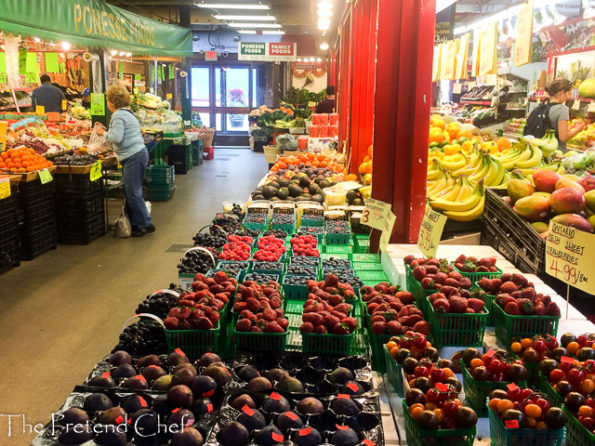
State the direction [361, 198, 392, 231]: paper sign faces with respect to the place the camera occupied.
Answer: facing the viewer

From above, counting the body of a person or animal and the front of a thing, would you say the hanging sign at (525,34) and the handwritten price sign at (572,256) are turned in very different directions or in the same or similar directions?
same or similar directions

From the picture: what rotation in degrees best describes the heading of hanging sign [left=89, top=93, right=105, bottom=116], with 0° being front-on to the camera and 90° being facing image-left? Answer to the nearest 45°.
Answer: approximately 0°

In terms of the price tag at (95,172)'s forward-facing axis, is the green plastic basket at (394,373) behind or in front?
in front

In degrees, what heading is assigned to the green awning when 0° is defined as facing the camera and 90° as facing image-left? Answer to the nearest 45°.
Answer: approximately 315°

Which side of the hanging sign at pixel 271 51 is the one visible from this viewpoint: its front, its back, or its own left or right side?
front

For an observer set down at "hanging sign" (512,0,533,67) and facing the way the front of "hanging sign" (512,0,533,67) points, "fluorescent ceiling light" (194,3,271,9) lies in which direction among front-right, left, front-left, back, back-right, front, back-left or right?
right

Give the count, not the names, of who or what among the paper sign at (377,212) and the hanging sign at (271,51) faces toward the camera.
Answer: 2

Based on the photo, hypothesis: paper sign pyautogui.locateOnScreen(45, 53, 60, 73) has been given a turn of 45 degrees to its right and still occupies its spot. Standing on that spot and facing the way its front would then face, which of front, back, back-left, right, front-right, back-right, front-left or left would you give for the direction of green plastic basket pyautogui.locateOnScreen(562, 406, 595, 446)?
front-left

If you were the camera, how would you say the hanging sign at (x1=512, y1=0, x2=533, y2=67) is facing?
facing the viewer and to the left of the viewer

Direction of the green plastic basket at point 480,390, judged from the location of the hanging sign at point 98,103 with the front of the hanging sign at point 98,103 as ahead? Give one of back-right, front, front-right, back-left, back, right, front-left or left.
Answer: front

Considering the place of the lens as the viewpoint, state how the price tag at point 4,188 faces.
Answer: facing the viewer and to the right of the viewer

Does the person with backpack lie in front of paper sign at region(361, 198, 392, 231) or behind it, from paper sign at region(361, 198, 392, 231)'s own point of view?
behind

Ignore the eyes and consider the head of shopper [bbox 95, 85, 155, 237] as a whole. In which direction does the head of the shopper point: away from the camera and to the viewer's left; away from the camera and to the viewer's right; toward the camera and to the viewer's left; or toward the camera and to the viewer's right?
away from the camera and to the viewer's left
